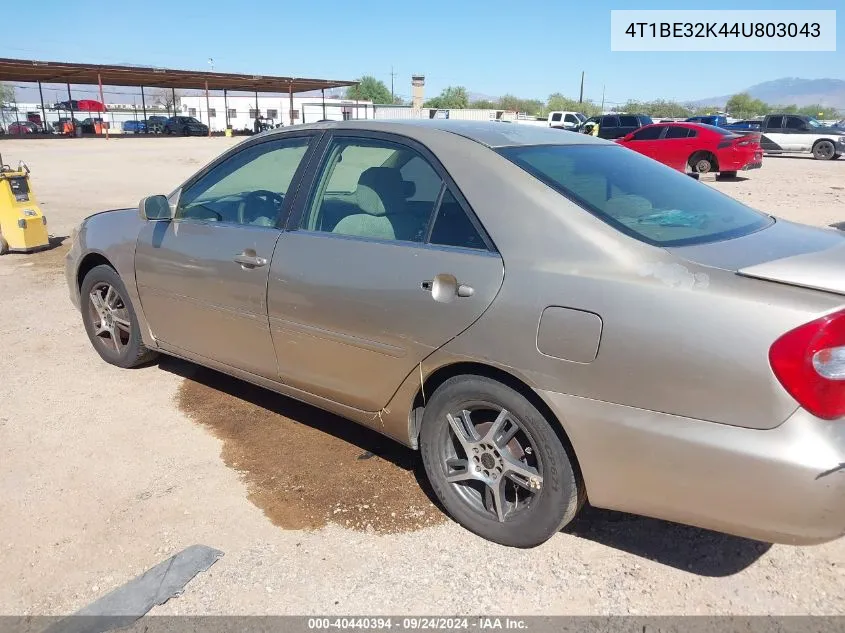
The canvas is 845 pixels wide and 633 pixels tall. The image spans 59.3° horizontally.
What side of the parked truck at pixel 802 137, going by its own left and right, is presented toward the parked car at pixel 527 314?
right

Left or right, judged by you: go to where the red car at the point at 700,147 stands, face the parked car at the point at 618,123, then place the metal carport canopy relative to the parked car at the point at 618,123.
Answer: left

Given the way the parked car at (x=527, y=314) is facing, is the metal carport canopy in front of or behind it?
in front

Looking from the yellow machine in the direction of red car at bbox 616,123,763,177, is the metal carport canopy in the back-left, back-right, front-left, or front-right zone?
front-left

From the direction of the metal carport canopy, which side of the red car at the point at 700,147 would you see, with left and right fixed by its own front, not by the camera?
front

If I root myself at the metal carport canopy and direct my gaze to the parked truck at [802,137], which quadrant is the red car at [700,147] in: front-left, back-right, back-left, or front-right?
front-right

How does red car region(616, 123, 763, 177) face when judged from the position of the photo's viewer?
facing away from the viewer and to the left of the viewer

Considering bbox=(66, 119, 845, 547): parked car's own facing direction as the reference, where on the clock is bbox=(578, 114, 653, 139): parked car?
bbox=(578, 114, 653, 139): parked car is roughly at 2 o'clock from bbox=(66, 119, 845, 547): parked car.

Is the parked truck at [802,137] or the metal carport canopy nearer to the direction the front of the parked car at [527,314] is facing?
the metal carport canopy

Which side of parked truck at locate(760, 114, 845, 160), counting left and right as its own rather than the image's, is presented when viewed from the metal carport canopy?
back

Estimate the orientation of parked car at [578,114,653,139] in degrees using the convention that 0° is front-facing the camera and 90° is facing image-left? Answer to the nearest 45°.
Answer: approximately 90°
